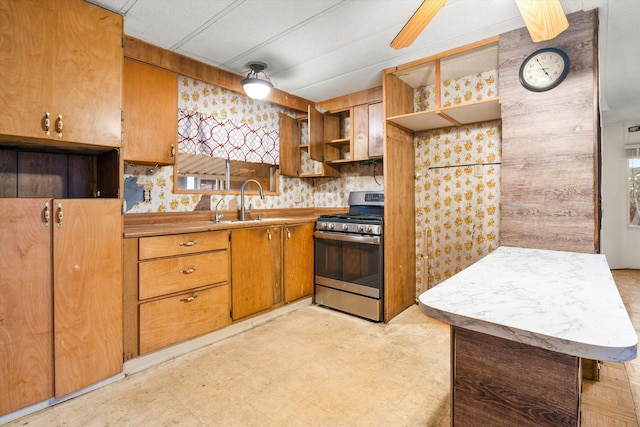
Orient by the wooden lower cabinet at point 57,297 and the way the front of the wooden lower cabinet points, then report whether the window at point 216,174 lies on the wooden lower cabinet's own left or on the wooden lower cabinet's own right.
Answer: on the wooden lower cabinet's own left

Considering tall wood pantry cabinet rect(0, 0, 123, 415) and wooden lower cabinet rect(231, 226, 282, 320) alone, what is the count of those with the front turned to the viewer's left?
0

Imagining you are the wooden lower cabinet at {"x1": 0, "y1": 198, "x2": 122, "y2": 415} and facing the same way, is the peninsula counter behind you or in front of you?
in front

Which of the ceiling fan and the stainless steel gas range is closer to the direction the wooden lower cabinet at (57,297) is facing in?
the ceiling fan

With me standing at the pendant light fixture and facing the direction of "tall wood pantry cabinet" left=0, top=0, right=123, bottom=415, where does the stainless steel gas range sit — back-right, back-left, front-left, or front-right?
back-left

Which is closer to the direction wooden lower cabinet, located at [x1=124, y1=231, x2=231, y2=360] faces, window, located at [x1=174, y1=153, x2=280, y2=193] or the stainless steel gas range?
the stainless steel gas range

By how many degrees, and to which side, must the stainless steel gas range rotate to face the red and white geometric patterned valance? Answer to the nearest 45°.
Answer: approximately 45° to its right

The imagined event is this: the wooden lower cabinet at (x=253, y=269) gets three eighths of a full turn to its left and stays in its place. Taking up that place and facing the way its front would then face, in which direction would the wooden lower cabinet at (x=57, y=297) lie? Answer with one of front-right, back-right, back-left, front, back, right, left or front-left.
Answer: back-left

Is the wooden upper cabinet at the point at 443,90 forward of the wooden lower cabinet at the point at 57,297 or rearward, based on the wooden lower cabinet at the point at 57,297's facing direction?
forward

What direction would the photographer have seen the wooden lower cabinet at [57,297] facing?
facing the viewer and to the right of the viewer

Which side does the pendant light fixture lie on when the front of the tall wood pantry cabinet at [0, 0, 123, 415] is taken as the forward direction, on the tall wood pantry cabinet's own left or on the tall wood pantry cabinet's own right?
on the tall wood pantry cabinet's own left
